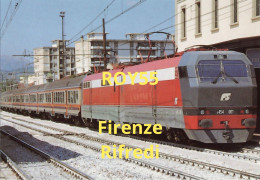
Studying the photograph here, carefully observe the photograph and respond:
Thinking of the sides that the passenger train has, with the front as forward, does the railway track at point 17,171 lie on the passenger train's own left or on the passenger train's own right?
on the passenger train's own right

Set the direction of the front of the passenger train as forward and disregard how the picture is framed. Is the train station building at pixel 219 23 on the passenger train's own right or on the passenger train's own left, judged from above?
on the passenger train's own left

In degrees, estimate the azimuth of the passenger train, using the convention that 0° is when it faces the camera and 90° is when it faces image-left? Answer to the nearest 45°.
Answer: approximately 315°
